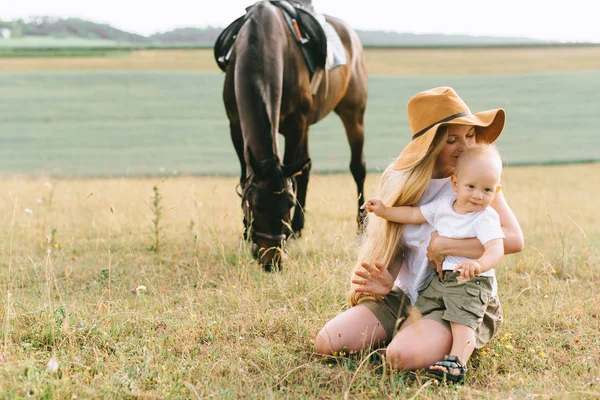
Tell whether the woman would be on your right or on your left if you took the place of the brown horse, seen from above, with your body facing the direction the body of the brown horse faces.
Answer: on your left

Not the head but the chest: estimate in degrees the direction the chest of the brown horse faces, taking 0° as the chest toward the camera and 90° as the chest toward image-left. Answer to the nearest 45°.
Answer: approximately 45°

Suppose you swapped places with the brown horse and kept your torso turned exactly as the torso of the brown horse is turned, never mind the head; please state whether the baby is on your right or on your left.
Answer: on your left

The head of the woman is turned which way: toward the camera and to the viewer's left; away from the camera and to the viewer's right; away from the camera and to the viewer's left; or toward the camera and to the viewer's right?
toward the camera and to the viewer's right
